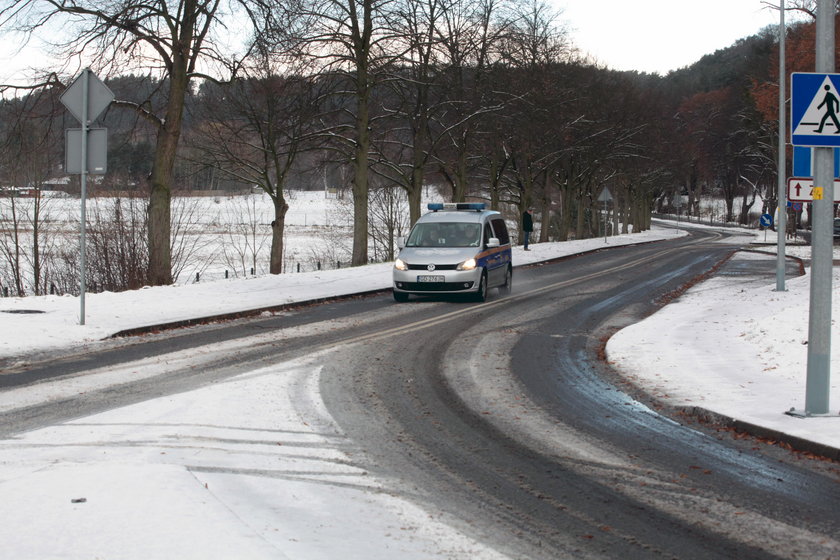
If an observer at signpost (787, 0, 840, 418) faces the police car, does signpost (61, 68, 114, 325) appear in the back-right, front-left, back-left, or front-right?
front-left

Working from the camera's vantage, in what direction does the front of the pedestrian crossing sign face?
facing the viewer

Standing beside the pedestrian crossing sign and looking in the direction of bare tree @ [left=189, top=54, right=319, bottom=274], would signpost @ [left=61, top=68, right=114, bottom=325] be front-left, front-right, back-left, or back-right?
front-left

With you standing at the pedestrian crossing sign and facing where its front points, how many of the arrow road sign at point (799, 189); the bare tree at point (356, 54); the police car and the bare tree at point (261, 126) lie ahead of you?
0

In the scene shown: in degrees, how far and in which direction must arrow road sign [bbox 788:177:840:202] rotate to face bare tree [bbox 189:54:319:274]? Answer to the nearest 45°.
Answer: approximately 135° to its right

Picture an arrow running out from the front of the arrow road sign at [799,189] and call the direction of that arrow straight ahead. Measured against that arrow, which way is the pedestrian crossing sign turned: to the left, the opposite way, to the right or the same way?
the same way

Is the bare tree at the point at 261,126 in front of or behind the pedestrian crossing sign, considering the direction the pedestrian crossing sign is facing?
behind

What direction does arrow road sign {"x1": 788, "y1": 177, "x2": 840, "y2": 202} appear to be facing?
toward the camera

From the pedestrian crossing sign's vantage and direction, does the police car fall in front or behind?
behind

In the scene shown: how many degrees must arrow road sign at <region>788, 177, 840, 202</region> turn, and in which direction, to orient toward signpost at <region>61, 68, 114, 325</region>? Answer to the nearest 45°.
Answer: approximately 45° to its right

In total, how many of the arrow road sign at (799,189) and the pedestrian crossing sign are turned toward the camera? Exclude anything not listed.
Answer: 2
